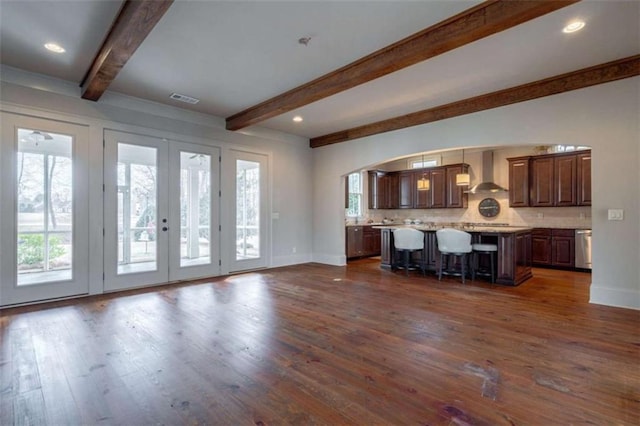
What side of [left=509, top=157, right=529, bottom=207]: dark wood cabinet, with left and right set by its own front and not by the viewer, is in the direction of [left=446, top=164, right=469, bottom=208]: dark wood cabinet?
right

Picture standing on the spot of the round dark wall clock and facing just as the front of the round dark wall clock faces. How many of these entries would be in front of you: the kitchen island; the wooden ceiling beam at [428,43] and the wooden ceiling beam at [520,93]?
3

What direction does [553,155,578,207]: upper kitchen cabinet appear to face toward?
toward the camera

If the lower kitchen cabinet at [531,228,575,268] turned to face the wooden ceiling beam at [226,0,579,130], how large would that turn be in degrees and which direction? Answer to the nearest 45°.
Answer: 0° — it already faces it

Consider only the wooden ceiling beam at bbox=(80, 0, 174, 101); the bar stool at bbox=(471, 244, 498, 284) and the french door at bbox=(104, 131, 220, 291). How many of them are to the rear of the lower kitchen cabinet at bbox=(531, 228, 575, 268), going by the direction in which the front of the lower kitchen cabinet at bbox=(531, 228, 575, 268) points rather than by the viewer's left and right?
0

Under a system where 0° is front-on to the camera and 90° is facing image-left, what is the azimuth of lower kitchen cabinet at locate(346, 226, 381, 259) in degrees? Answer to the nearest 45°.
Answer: approximately 315°

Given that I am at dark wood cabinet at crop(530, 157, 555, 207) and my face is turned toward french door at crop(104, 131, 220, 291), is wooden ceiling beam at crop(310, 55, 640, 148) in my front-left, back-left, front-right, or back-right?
front-left

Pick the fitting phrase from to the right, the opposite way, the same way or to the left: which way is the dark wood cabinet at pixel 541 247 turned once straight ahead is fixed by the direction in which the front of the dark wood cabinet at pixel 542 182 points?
the same way

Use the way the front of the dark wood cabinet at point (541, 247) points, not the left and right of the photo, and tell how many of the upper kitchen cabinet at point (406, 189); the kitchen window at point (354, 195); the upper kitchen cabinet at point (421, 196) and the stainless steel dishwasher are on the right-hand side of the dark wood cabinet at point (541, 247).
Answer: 3

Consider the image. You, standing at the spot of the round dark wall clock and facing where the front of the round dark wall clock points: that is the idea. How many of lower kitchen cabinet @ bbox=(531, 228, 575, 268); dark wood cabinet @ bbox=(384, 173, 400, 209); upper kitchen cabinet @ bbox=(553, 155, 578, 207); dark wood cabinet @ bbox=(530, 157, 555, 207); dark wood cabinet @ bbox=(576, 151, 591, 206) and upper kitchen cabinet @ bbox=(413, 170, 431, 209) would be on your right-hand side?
2

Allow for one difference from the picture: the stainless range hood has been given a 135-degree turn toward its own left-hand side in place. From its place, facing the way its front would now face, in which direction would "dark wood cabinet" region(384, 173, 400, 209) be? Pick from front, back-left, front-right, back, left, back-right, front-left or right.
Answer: back-left

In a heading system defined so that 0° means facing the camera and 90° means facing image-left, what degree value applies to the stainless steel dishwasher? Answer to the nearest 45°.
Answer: approximately 0°

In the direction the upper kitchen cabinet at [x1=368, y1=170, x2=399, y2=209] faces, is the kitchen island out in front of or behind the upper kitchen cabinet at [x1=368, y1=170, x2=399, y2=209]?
in front

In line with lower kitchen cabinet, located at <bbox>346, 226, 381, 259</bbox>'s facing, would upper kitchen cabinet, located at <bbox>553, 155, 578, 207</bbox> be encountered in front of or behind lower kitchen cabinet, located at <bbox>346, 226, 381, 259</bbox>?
in front

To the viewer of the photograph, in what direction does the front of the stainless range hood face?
facing the viewer

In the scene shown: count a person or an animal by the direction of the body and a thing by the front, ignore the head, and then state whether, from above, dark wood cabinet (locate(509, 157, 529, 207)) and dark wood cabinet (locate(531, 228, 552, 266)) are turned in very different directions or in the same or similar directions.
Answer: same or similar directions
